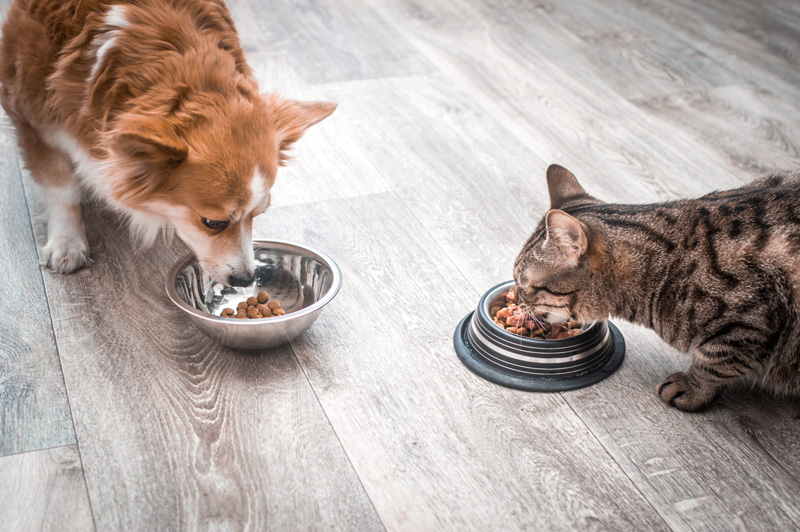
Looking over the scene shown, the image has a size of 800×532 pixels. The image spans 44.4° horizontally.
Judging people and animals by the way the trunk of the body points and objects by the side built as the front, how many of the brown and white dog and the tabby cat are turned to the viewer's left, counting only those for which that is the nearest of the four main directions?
1

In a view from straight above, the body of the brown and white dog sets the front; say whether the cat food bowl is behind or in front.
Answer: in front

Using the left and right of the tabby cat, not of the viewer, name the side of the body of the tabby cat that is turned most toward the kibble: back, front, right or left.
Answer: front

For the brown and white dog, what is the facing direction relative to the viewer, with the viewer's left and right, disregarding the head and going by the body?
facing the viewer and to the right of the viewer

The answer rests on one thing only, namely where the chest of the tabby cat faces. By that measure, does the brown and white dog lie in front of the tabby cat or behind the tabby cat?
in front

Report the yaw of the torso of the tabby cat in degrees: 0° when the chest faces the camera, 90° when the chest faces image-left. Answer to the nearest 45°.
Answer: approximately 90°

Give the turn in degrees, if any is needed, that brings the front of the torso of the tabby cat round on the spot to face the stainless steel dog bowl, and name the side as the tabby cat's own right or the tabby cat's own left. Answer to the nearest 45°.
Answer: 0° — it already faces it

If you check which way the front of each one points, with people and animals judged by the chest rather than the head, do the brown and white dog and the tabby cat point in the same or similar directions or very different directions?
very different directions

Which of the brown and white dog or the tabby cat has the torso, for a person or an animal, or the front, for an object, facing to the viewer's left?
the tabby cat
